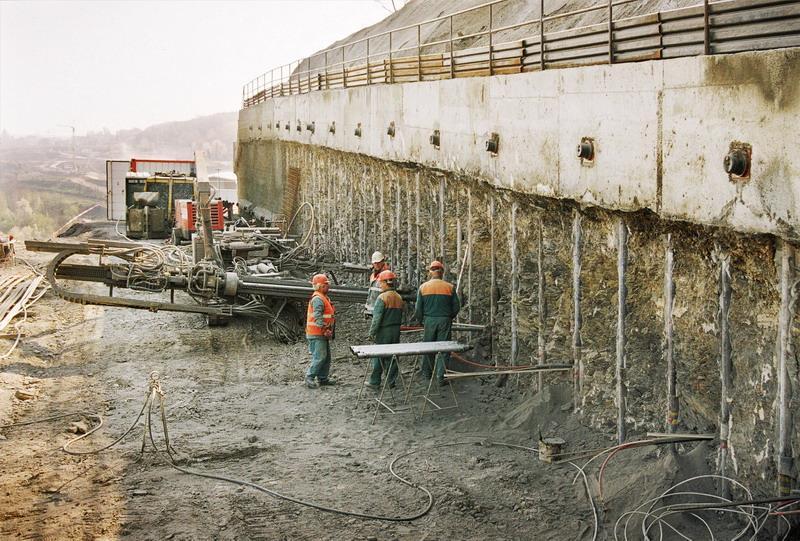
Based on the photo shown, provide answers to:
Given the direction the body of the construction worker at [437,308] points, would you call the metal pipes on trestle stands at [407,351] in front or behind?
behind

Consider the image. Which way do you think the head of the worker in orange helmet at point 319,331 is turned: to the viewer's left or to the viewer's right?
to the viewer's right

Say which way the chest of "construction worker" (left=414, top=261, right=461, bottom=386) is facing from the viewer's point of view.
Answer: away from the camera

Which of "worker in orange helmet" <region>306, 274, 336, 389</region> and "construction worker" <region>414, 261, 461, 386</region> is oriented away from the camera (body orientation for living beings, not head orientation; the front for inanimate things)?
the construction worker

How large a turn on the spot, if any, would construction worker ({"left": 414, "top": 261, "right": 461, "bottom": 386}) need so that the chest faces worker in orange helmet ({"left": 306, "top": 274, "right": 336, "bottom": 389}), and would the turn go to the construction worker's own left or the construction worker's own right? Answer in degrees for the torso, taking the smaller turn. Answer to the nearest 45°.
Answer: approximately 90° to the construction worker's own left
